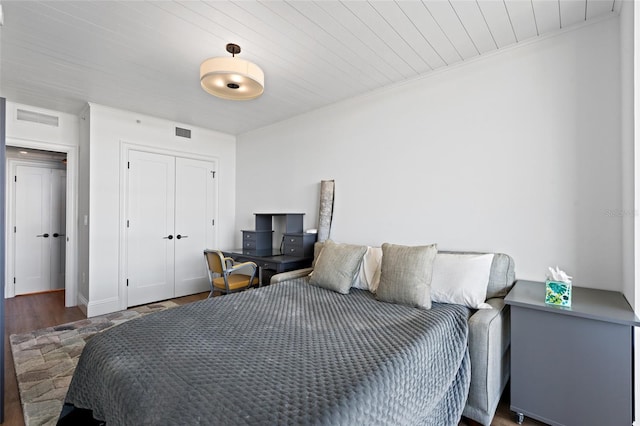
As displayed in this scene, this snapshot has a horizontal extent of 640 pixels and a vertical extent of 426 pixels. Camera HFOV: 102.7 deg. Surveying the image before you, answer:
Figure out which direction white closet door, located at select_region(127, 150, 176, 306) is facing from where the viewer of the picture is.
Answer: facing the viewer and to the right of the viewer

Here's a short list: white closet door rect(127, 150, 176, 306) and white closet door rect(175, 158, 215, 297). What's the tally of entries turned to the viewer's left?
0

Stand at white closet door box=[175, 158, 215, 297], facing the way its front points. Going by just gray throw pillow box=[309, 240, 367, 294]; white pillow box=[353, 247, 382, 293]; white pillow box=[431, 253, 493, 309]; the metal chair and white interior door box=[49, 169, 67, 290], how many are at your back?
1

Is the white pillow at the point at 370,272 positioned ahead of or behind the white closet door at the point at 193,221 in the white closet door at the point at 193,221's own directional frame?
ahead

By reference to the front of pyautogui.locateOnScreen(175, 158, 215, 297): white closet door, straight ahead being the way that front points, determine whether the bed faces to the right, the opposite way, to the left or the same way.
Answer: to the right

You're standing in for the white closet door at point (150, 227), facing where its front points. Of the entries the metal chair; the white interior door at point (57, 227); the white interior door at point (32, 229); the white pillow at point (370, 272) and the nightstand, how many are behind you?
2

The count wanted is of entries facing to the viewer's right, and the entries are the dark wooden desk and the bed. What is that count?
0

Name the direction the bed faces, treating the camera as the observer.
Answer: facing the viewer and to the left of the viewer

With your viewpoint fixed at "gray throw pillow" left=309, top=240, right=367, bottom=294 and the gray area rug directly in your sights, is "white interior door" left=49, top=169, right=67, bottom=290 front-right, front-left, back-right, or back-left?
front-right

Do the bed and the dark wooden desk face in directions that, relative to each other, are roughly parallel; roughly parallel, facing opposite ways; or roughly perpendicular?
roughly parallel

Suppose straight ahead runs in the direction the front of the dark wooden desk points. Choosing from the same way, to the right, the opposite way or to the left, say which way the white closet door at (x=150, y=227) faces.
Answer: to the left

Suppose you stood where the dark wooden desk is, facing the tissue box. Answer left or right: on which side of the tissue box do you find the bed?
right

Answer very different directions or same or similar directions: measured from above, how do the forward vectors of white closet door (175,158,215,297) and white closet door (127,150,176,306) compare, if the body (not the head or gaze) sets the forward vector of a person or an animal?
same or similar directions
